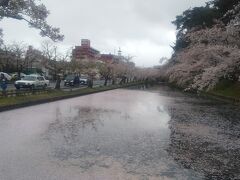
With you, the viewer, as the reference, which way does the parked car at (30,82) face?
facing the viewer and to the left of the viewer
